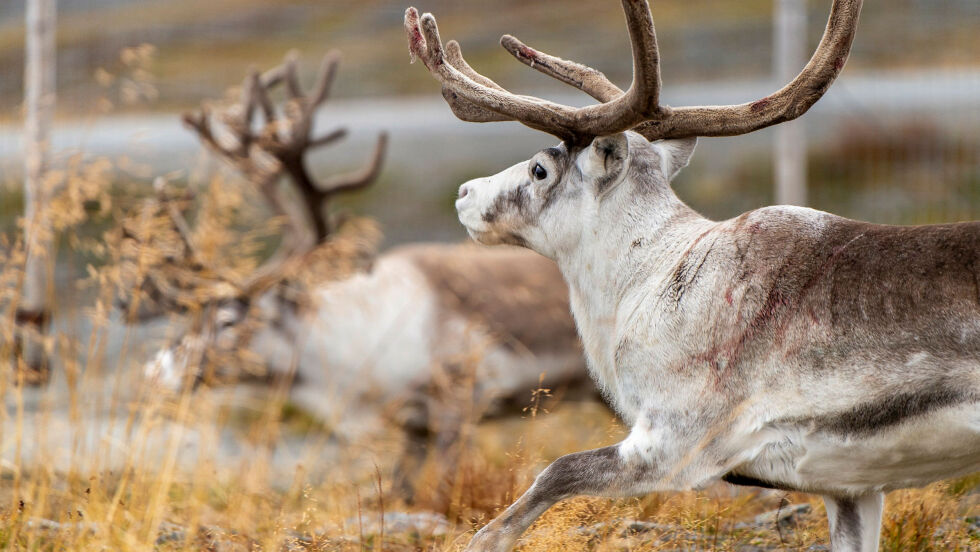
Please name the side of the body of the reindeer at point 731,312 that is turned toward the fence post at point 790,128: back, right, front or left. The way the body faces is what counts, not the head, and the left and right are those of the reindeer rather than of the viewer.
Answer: right

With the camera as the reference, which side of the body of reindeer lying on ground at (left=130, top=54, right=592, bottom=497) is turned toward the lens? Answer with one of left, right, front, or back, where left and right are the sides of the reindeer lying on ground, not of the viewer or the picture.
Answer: left

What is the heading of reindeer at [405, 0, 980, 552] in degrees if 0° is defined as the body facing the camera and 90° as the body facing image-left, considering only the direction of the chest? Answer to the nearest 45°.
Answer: approximately 90°
